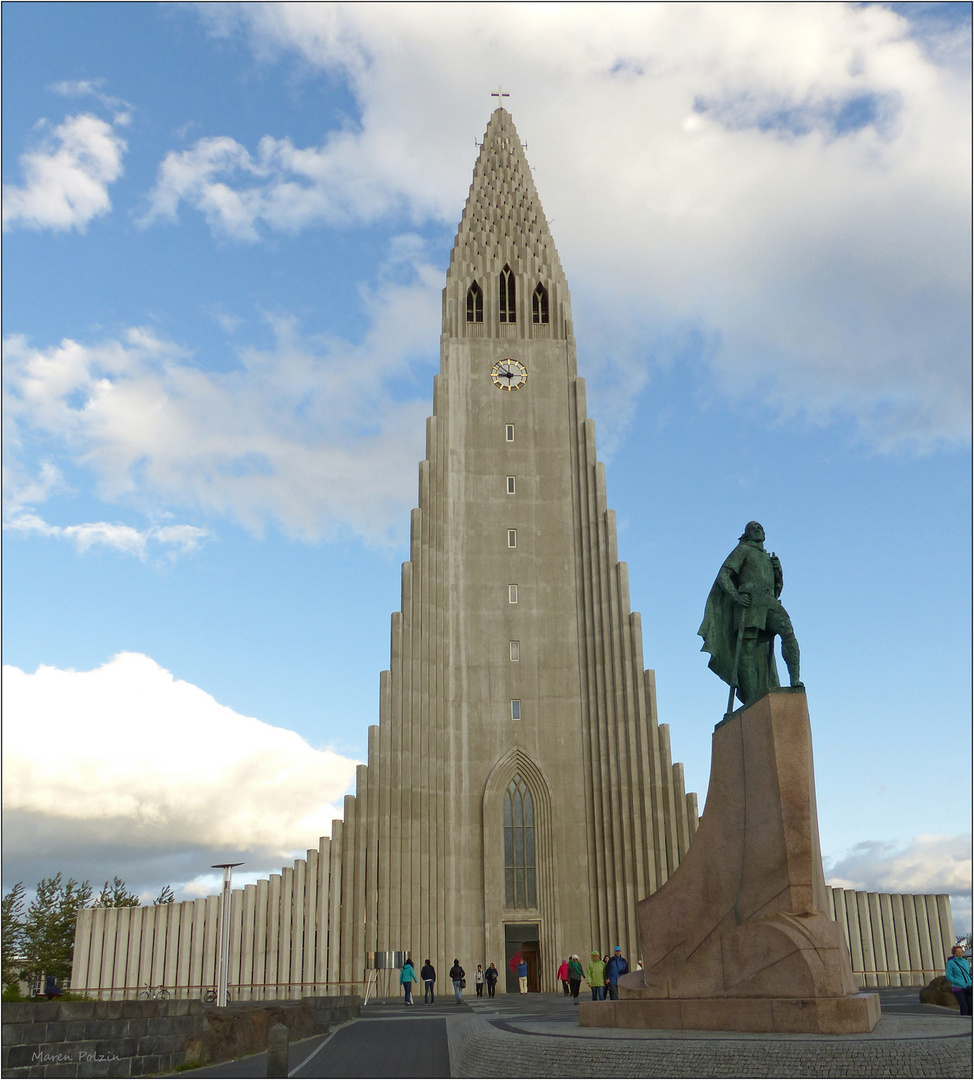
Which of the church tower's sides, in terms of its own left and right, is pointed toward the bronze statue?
front

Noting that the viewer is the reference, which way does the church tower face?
facing the viewer

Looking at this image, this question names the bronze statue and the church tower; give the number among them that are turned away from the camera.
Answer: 0

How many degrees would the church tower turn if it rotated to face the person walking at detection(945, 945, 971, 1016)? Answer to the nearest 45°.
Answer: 0° — it already faces them

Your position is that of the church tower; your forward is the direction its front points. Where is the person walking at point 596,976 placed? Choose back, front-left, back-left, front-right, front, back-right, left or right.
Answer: front

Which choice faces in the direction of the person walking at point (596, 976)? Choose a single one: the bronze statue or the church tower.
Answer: the church tower
